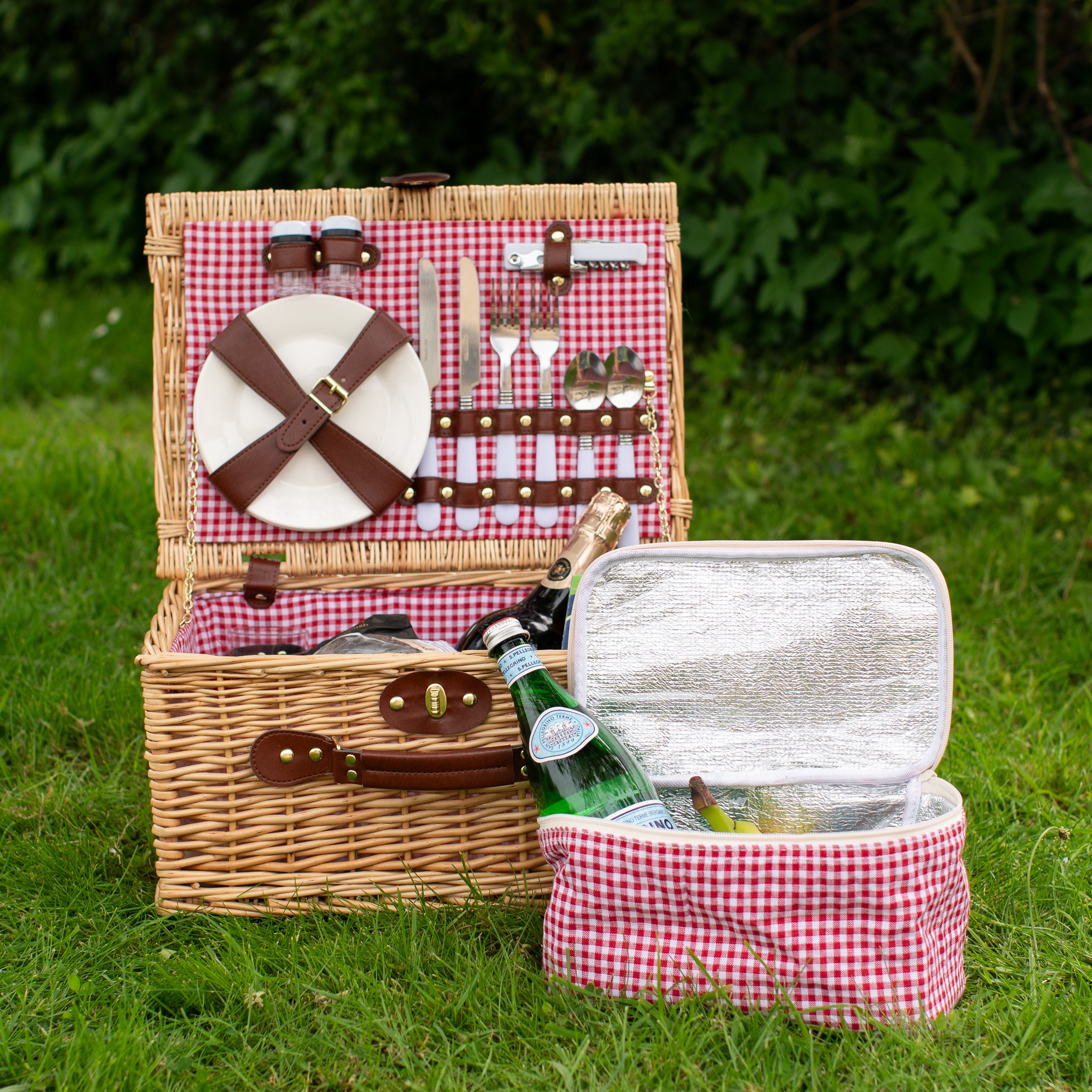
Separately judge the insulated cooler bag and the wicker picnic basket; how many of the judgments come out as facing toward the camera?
2

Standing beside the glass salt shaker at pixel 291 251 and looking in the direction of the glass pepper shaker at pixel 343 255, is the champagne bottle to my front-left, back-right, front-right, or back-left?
front-right

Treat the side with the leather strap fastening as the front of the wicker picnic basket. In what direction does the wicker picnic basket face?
toward the camera

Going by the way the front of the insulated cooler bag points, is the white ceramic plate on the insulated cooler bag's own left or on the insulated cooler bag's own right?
on the insulated cooler bag's own right

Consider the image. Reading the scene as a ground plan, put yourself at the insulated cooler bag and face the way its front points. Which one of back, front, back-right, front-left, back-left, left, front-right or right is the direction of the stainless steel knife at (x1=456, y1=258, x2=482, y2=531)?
back-right

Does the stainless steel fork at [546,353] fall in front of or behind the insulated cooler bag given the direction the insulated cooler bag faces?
behind

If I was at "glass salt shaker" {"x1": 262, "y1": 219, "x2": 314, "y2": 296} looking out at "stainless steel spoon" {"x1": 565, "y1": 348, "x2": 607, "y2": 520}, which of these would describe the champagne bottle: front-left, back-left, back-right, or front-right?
front-right

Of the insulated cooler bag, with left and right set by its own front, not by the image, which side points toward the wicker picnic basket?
right
